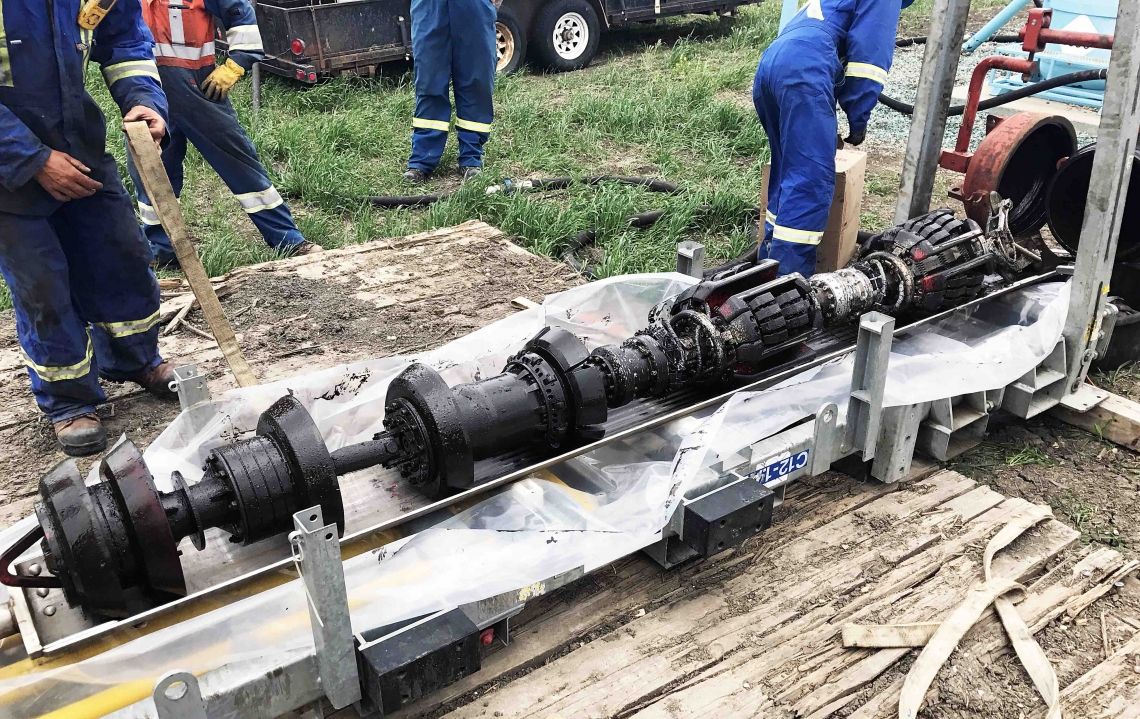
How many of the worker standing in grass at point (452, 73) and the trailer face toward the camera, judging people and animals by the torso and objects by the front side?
1

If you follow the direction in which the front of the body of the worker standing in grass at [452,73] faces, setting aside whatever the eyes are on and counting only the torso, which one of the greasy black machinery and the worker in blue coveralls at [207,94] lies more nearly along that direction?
the greasy black machinery

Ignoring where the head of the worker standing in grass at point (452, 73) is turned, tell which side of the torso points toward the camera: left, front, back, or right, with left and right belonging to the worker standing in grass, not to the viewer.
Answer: front

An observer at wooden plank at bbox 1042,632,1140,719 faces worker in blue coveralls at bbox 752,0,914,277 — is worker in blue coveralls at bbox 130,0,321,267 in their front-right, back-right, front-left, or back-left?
front-left

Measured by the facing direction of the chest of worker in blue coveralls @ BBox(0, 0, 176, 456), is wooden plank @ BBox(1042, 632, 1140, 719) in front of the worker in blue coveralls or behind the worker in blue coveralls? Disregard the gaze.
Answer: in front

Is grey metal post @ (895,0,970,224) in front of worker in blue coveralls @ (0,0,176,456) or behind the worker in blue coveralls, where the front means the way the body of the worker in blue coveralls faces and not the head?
in front

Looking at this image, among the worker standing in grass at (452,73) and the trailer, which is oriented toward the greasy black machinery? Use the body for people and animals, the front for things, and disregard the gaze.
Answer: the worker standing in grass

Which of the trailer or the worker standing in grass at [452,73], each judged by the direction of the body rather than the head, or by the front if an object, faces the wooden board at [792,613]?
the worker standing in grass

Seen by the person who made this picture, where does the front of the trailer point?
facing away from the viewer and to the right of the viewer

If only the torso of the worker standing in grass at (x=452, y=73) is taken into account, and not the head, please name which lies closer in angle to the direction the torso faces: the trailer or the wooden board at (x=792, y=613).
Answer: the wooden board

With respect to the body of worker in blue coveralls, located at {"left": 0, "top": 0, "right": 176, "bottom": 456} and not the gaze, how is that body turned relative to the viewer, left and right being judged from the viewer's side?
facing the viewer and to the right of the viewer

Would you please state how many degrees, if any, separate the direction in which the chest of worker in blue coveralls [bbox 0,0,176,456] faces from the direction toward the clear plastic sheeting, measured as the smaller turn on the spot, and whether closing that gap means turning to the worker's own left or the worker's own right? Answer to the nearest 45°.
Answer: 0° — they already face it

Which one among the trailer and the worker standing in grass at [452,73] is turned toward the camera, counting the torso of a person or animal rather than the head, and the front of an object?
the worker standing in grass
